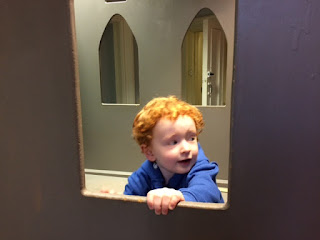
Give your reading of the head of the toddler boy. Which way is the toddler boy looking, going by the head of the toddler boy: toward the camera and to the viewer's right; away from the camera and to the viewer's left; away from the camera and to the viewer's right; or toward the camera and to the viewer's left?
toward the camera and to the viewer's right

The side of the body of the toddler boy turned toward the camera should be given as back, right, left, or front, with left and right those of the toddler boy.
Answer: front
